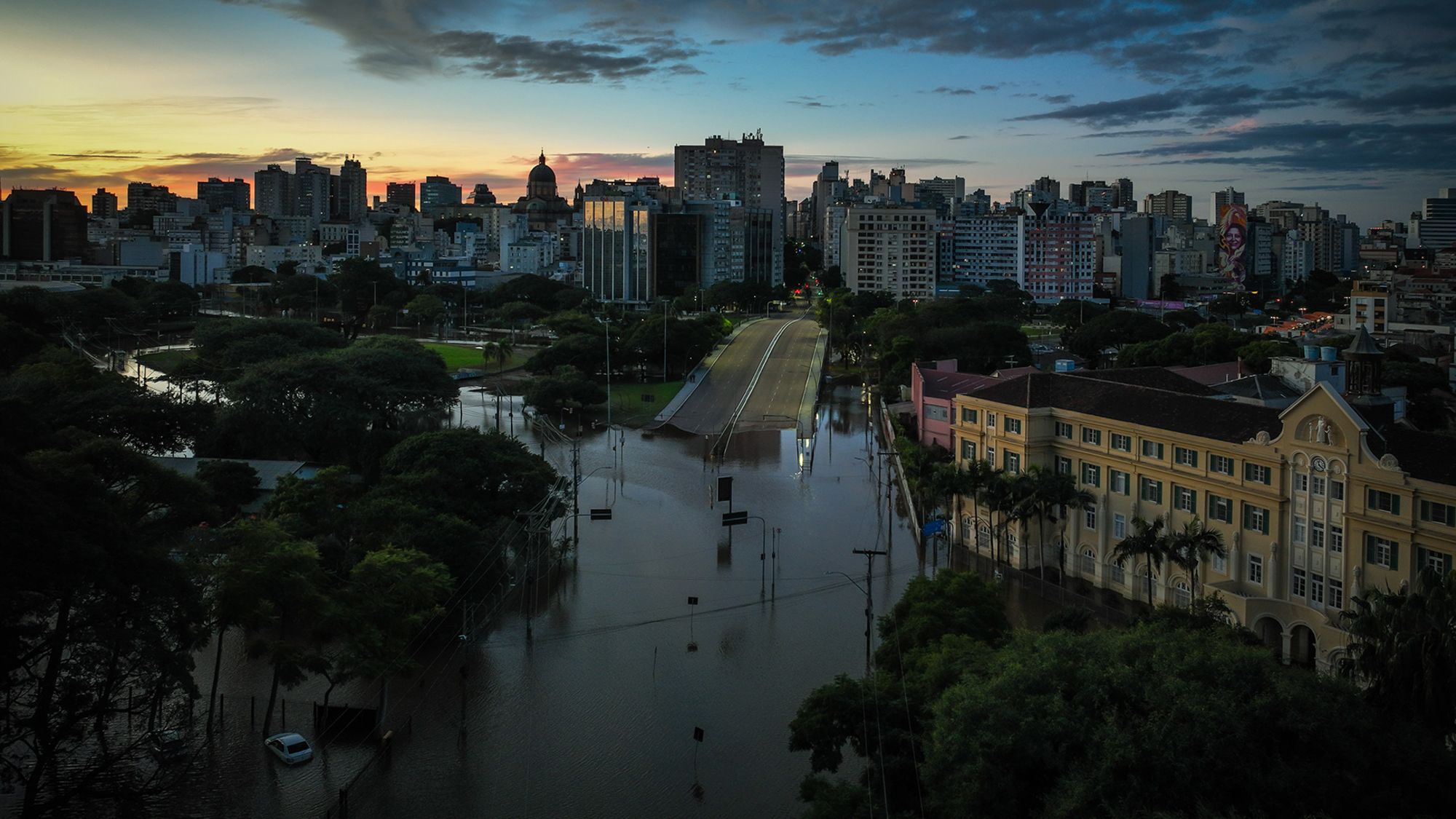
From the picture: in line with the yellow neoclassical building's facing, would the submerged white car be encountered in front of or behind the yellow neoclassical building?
in front

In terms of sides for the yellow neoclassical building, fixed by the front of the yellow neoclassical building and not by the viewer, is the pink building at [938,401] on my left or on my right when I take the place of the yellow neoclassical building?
on my right

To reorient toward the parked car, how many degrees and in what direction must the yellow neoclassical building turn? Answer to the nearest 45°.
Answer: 0° — it already faces it

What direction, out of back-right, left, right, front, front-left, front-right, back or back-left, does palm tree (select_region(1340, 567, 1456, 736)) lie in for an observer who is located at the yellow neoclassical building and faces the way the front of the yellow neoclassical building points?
front-left

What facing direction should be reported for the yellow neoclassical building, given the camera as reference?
facing the viewer and to the left of the viewer

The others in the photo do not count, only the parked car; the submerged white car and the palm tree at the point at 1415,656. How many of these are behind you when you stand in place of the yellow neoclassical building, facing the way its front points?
0

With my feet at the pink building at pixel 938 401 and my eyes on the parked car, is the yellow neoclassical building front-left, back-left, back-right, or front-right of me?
front-left

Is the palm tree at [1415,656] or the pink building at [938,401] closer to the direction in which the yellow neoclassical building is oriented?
the palm tree
